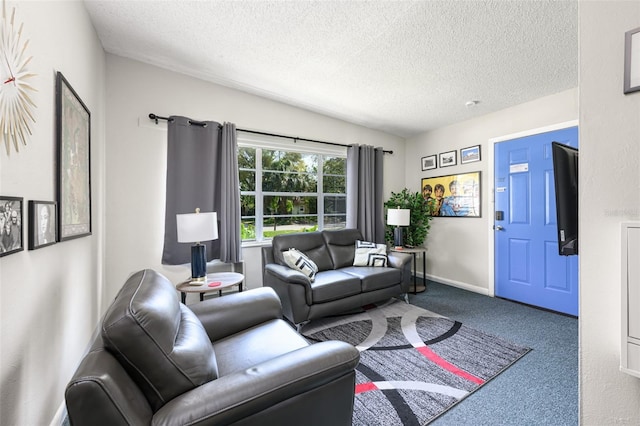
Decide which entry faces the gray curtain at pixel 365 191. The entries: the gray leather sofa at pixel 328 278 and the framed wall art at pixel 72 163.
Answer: the framed wall art

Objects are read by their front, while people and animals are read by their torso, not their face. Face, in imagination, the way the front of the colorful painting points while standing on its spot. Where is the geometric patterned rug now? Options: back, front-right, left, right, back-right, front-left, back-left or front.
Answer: front-left

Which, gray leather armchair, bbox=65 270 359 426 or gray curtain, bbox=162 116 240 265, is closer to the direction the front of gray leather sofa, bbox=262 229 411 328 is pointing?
the gray leather armchair

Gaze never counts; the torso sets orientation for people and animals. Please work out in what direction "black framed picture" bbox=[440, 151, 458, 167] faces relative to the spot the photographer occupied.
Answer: facing the viewer and to the left of the viewer

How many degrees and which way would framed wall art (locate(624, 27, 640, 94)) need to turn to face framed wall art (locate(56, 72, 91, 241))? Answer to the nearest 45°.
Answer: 0° — it already faces it

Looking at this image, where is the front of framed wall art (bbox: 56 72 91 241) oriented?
to the viewer's right

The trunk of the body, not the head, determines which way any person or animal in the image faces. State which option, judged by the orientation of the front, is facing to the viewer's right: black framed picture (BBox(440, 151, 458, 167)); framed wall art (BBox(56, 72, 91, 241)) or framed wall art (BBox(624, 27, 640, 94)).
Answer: framed wall art (BBox(56, 72, 91, 241))

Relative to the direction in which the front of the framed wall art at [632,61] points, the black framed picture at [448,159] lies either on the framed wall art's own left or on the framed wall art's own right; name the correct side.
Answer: on the framed wall art's own right

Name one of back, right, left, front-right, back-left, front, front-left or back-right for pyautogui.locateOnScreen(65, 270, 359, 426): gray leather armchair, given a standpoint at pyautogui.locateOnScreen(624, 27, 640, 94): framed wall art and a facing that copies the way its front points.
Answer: front

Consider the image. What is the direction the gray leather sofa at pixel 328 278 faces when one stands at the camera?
facing the viewer and to the right of the viewer

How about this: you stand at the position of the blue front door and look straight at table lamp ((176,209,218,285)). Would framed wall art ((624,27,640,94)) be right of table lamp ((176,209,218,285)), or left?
left

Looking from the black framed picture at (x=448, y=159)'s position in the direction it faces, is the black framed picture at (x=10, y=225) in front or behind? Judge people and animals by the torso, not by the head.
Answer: in front
